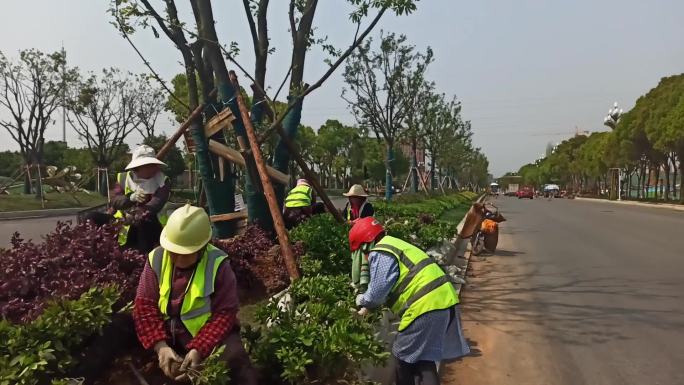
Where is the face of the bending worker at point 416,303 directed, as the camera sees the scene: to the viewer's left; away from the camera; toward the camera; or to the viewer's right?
to the viewer's left

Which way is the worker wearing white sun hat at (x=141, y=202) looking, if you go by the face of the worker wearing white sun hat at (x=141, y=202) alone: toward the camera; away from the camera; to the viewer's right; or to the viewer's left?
toward the camera

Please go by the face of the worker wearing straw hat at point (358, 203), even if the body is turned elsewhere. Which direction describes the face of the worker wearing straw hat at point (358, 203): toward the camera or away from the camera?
toward the camera

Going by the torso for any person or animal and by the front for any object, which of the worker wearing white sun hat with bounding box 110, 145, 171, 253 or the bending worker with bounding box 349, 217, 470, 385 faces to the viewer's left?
the bending worker

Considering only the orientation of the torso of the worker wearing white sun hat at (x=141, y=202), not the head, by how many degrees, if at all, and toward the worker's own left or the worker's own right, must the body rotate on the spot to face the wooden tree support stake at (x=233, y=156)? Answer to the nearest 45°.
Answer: approximately 135° to the worker's own left

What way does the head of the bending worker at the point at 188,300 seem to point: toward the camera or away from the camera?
toward the camera

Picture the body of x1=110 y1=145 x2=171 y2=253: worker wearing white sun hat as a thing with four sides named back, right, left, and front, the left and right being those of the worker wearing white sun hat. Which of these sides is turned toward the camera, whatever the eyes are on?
front

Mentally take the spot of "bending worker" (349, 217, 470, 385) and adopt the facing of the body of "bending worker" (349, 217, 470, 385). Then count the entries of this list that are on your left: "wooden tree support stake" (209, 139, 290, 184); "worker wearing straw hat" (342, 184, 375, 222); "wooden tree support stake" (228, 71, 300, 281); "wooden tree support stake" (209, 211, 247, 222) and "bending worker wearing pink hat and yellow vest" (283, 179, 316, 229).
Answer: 0

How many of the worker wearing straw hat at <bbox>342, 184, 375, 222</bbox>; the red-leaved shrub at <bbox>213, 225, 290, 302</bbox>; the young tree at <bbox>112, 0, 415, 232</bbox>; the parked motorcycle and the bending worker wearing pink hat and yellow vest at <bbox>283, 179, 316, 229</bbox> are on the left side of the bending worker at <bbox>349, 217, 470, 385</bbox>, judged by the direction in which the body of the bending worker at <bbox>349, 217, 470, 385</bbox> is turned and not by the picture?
0

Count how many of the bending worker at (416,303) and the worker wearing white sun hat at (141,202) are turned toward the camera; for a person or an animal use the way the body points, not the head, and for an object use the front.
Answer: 1

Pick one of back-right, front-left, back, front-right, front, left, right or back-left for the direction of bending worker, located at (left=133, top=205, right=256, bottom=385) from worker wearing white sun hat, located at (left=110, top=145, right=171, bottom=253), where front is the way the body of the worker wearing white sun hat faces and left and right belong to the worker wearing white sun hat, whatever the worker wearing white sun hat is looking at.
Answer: front

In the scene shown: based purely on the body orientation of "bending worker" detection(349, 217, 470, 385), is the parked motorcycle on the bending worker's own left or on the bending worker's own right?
on the bending worker's own right

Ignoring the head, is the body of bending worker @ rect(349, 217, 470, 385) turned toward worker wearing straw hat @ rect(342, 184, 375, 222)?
no

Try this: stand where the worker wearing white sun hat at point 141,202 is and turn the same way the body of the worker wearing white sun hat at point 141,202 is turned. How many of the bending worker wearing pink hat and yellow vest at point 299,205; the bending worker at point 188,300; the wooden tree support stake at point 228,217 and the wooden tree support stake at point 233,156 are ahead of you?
1

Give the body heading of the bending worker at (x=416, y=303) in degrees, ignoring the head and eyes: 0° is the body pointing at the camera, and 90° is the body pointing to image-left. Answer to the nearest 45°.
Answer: approximately 90°
